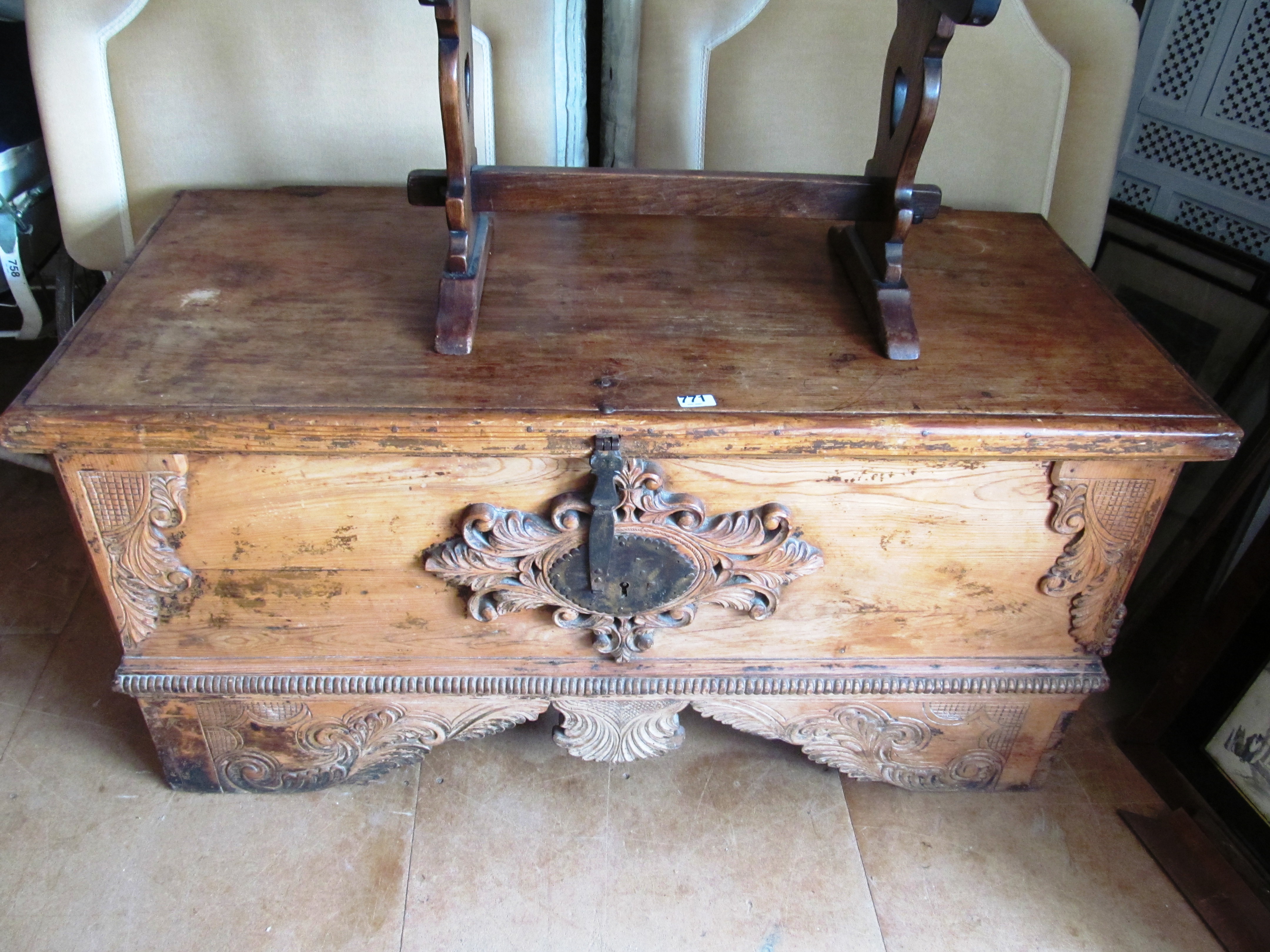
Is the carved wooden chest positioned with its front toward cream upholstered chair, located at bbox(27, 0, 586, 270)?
no

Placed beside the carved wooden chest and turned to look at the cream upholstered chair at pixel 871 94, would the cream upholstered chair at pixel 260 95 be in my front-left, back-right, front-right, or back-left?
front-left

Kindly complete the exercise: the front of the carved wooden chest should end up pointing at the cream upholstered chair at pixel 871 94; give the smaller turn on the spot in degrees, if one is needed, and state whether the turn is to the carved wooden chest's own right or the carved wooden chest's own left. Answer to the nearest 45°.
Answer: approximately 135° to the carved wooden chest's own left

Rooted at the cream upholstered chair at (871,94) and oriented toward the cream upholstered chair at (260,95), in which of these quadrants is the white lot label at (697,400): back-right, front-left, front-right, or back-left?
front-left

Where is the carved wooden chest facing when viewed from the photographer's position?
facing the viewer

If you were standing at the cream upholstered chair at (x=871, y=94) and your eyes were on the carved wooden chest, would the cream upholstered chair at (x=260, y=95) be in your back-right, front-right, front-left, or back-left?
front-right
